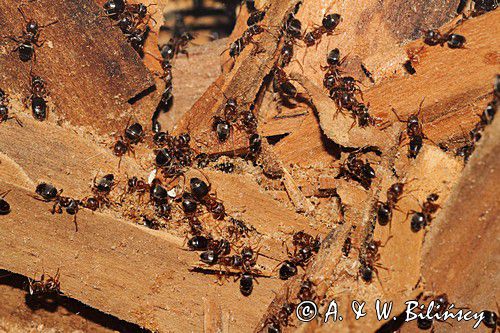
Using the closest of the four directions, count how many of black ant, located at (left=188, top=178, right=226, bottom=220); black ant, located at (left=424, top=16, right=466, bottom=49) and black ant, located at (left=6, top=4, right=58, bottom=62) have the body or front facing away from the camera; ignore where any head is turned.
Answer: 1

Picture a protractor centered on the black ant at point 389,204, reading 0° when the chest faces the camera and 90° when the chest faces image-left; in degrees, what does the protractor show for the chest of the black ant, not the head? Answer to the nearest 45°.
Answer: approximately 225°

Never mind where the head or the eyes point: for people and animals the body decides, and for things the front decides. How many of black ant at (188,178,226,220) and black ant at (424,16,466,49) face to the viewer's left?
1

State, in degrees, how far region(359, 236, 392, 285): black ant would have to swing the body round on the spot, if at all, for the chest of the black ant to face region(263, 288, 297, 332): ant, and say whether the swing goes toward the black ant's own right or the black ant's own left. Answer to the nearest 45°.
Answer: approximately 90° to the black ant's own left
